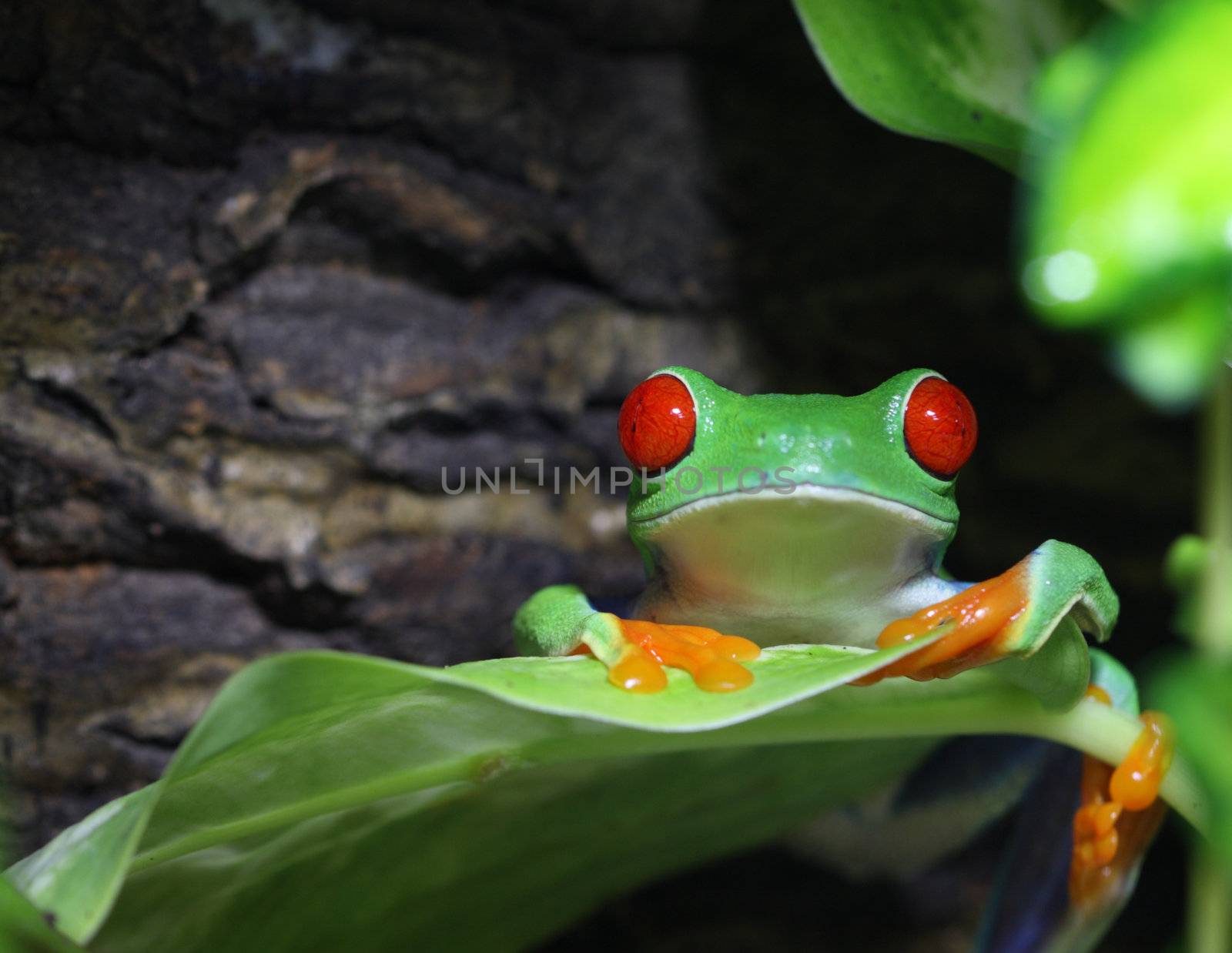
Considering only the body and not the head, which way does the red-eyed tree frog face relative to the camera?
toward the camera

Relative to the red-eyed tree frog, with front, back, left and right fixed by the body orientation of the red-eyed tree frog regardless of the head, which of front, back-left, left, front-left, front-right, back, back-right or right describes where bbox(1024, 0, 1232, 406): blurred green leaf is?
front
